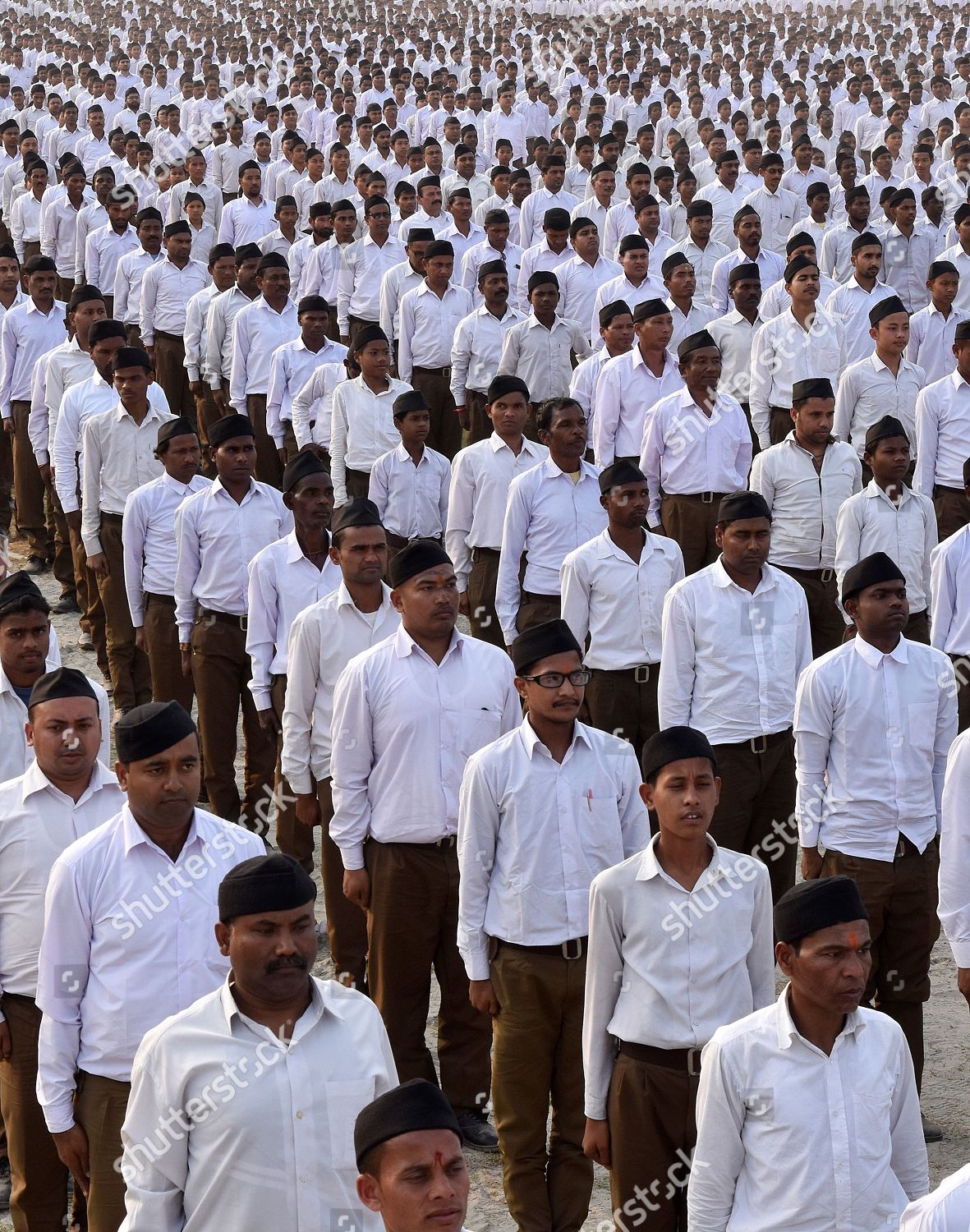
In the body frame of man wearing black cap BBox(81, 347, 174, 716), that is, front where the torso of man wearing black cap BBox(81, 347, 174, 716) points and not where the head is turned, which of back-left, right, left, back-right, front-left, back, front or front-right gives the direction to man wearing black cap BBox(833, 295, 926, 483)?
front-left

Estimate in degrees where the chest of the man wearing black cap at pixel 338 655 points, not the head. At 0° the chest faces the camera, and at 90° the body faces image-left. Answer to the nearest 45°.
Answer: approximately 315°

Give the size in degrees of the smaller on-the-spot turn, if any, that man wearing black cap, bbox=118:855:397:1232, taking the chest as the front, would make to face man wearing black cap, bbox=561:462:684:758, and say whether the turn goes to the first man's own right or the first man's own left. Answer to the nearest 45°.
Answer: approximately 90° to the first man's own left

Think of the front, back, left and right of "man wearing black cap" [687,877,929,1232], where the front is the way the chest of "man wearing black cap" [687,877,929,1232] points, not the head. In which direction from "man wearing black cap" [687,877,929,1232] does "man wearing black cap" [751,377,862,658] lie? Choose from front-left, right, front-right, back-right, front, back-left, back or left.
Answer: back-left

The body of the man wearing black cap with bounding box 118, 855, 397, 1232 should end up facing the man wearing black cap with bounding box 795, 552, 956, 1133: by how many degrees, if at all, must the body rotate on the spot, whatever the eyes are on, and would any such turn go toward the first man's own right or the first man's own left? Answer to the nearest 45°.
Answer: approximately 90° to the first man's own left

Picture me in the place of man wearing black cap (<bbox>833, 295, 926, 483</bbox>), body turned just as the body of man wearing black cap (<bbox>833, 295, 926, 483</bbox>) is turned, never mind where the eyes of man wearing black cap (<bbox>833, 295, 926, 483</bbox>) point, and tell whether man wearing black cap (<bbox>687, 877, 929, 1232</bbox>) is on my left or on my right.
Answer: on my right

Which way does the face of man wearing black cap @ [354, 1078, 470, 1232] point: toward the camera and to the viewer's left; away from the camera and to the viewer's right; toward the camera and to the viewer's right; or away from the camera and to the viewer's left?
toward the camera and to the viewer's right

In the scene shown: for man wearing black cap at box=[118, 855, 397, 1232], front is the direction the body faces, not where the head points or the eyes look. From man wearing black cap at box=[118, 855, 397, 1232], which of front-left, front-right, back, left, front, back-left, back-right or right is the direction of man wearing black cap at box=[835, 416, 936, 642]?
left

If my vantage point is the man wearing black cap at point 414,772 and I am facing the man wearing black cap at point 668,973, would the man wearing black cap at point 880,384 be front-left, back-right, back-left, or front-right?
back-left
